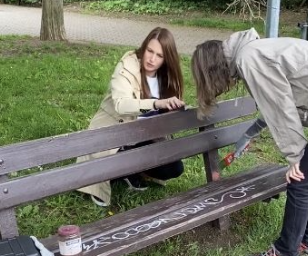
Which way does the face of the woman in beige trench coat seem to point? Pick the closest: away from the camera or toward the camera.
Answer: toward the camera

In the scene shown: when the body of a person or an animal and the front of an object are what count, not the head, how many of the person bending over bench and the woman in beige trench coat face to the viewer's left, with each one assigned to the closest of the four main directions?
1

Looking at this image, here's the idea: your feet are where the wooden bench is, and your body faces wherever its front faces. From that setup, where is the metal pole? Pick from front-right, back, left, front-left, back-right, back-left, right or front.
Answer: left

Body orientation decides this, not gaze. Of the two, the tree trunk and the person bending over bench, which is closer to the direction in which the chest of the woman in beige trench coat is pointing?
the person bending over bench

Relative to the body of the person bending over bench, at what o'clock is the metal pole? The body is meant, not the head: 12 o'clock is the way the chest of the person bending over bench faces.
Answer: The metal pole is roughly at 3 o'clock from the person bending over bench.

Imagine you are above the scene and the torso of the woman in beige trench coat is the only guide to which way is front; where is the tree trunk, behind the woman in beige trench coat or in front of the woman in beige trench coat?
behind

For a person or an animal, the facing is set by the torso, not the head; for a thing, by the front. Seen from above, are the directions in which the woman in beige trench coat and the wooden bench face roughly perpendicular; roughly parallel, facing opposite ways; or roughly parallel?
roughly parallel

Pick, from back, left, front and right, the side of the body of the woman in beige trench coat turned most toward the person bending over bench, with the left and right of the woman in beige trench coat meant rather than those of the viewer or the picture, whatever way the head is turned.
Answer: front

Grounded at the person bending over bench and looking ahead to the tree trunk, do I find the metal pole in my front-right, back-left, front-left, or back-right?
front-right

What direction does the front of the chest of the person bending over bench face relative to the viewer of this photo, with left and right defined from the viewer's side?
facing to the left of the viewer

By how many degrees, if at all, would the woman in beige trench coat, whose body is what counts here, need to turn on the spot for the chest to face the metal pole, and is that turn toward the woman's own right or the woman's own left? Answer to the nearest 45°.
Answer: approximately 90° to the woman's own left

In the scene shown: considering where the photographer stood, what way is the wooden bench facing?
facing the viewer and to the right of the viewer
